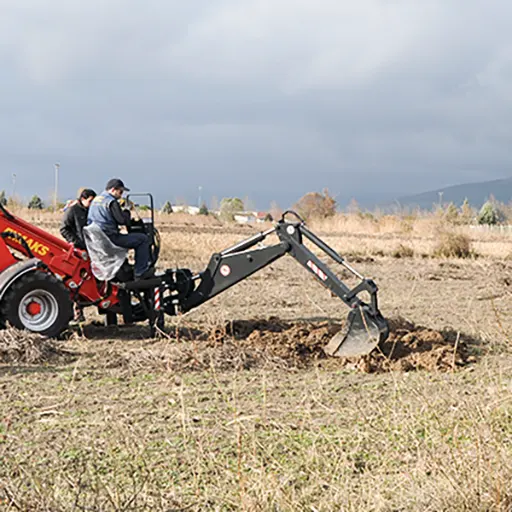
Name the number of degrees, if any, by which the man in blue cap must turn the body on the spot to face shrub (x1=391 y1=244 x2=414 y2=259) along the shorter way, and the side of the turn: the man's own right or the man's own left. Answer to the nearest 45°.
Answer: approximately 45° to the man's own left

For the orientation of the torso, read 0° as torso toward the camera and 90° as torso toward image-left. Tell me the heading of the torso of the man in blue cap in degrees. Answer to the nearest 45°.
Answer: approximately 270°

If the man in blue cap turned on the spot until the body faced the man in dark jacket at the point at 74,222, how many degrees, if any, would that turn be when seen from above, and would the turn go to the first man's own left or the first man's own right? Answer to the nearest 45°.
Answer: approximately 135° to the first man's own left

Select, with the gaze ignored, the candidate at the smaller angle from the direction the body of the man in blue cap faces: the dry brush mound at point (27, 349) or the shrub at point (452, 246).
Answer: the shrub

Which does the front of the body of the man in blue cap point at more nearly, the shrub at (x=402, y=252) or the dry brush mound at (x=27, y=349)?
the shrub

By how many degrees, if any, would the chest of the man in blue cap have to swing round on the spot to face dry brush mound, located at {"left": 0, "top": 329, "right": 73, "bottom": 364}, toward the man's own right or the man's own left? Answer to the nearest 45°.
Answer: approximately 135° to the man's own right

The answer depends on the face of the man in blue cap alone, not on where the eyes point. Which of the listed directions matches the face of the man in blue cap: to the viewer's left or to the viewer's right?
to the viewer's right
